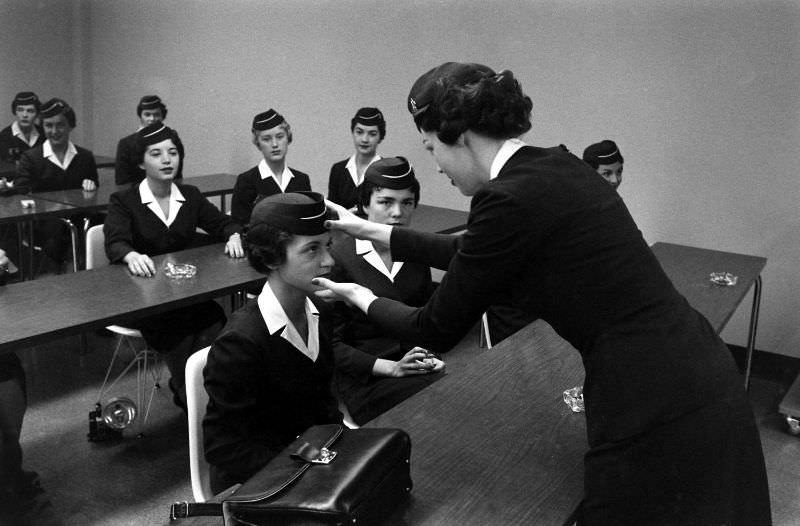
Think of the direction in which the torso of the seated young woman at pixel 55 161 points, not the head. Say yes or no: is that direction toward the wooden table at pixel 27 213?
yes

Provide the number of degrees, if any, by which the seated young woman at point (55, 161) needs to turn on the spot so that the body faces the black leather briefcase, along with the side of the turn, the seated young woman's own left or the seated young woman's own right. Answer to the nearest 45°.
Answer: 0° — they already face it

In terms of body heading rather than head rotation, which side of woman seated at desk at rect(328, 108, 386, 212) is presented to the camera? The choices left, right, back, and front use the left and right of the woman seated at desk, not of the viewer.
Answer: front

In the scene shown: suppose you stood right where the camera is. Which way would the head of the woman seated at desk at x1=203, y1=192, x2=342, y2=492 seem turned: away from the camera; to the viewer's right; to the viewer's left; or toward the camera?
to the viewer's right

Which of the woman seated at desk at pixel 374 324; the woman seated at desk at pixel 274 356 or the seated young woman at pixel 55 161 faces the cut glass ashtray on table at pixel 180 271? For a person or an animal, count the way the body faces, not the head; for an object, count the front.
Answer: the seated young woman

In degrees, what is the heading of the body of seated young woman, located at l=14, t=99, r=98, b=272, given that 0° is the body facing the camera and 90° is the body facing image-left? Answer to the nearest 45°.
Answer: approximately 0°

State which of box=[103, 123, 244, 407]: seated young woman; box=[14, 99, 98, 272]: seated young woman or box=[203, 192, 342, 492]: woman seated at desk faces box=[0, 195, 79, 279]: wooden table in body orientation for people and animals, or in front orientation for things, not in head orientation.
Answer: box=[14, 99, 98, 272]: seated young woman

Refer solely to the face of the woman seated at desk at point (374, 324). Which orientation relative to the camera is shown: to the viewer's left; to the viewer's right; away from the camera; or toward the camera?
toward the camera

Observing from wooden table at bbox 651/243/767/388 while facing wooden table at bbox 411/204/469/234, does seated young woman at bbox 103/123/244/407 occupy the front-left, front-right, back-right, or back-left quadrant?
front-left

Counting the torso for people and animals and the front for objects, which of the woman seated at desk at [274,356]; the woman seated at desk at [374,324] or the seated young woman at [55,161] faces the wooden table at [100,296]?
the seated young woman

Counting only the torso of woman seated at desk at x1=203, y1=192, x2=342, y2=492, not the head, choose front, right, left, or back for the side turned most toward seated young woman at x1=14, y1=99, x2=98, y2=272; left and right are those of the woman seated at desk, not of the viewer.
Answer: back

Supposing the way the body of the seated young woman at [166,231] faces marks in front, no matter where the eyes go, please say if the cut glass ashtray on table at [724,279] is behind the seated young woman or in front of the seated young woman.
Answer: in front

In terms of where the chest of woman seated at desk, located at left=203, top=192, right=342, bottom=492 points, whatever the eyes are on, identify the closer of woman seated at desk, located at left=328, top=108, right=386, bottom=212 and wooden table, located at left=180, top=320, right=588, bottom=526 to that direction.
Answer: the wooden table

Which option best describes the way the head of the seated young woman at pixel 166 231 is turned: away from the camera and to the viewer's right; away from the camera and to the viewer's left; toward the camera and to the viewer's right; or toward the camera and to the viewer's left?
toward the camera and to the viewer's right

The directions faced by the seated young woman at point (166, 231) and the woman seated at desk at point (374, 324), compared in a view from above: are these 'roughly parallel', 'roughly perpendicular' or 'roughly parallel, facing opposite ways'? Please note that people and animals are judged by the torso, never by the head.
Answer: roughly parallel

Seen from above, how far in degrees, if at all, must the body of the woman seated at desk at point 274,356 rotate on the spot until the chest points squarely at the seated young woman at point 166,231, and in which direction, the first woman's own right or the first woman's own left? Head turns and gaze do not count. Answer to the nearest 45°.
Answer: approximately 135° to the first woman's own left

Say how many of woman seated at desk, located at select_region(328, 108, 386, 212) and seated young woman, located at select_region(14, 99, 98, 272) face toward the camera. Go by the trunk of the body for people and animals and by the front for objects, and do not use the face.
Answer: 2

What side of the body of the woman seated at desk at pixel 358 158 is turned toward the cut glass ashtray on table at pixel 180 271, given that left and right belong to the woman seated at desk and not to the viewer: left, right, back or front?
front

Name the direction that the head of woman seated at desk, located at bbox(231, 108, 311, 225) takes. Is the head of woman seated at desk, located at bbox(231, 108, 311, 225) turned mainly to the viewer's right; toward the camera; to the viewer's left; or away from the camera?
toward the camera
